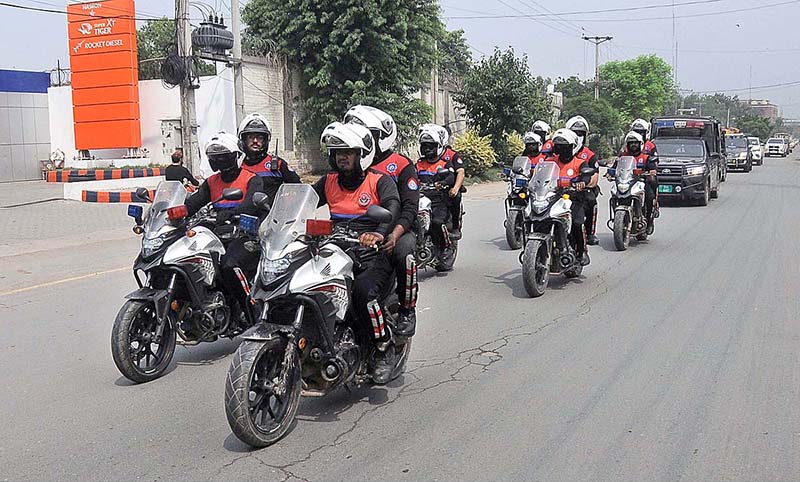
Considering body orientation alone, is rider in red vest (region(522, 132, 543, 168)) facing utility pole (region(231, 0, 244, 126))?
no

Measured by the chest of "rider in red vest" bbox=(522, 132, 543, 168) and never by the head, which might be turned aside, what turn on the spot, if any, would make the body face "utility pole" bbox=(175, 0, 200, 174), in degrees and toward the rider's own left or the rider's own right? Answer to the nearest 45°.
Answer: approximately 90° to the rider's own right

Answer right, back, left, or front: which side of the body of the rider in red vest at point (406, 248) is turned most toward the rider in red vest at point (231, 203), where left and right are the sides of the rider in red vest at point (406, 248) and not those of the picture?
right

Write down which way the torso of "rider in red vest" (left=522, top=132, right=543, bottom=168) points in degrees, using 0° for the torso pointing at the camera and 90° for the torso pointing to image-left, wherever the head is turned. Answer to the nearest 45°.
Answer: approximately 45°

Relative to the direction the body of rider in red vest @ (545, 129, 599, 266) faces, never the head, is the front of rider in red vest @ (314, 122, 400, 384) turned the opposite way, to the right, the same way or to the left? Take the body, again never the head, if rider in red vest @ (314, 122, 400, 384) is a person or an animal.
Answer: the same way

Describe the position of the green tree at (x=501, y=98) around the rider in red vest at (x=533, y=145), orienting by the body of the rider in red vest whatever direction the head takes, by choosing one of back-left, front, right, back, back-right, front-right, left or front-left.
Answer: back-right

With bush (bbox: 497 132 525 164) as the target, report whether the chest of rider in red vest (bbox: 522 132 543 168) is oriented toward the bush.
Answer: no

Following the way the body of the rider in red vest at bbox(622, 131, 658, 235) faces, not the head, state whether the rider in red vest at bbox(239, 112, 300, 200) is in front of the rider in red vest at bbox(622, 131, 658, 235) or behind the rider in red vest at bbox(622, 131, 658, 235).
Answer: in front

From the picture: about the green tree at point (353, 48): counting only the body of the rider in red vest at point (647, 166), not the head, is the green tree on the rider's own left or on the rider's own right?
on the rider's own right

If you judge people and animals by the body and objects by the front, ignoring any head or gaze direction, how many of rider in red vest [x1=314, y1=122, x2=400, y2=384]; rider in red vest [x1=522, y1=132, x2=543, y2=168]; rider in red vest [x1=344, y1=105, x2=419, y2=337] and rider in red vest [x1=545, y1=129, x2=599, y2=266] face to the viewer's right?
0

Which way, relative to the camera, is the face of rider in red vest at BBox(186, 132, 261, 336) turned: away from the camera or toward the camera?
toward the camera

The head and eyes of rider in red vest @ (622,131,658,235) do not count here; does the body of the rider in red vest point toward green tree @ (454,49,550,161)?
no

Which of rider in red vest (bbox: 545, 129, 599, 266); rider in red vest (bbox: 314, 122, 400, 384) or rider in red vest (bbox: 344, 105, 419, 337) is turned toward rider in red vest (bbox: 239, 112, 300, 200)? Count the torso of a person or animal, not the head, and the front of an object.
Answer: rider in red vest (bbox: 545, 129, 599, 266)

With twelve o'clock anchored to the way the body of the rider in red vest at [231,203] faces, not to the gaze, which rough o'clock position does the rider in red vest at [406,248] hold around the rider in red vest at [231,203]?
the rider in red vest at [406,248] is roughly at 9 o'clock from the rider in red vest at [231,203].
